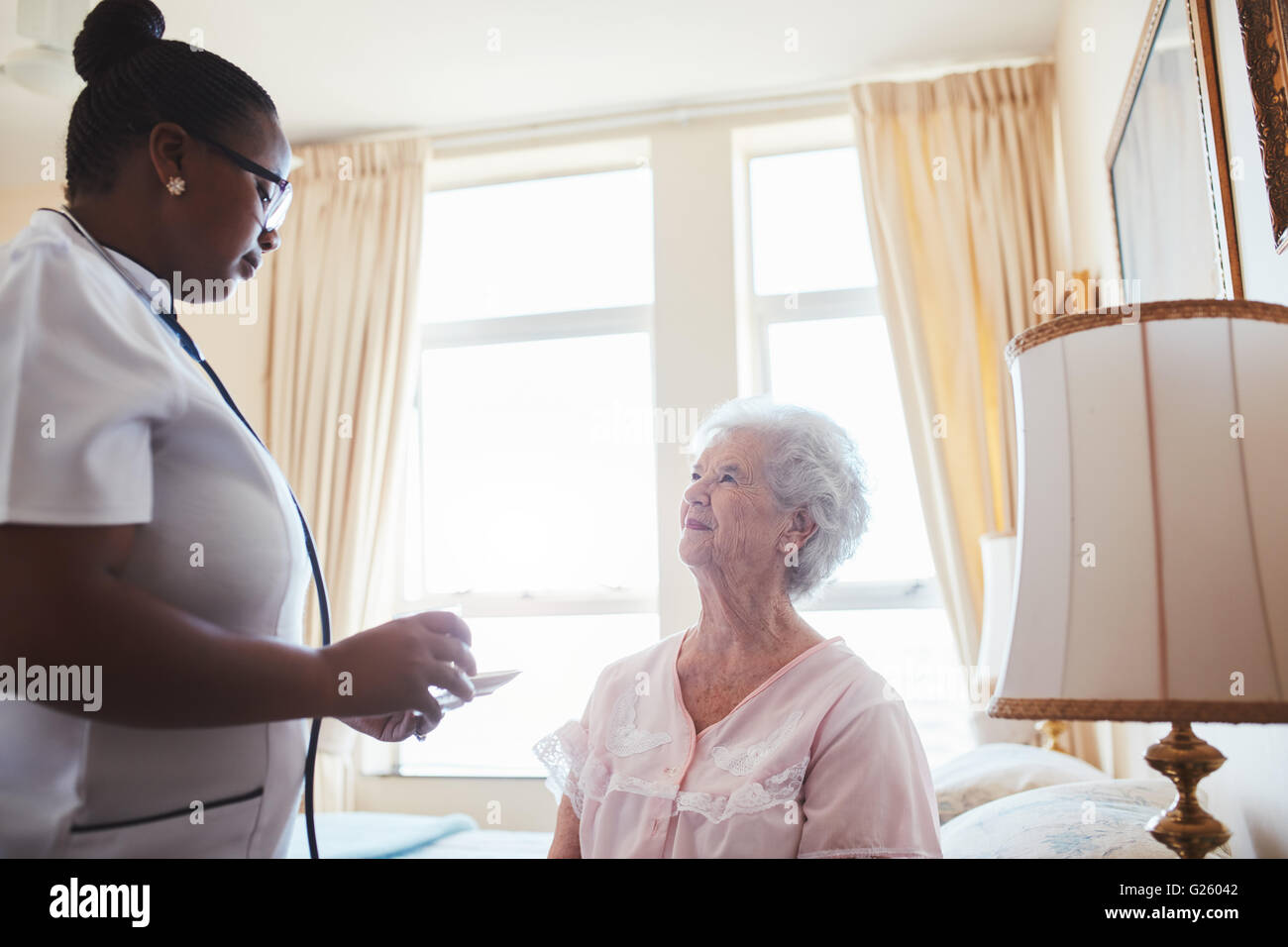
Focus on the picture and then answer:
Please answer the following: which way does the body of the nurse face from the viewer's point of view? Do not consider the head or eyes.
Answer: to the viewer's right

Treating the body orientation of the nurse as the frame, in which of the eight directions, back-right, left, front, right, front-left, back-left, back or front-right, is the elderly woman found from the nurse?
front-left

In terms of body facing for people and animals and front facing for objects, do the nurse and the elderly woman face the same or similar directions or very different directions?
very different directions

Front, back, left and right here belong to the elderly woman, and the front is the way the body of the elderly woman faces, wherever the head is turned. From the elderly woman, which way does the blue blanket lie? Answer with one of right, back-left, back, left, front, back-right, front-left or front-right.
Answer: right

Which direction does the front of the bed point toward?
to the viewer's left

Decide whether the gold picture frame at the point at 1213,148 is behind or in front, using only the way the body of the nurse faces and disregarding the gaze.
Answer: in front

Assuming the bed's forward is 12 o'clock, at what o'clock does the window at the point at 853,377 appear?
The window is roughly at 3 o'clock from the bed.

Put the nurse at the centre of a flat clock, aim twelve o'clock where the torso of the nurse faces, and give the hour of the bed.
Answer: The bed is roughly at 11 o'clock from the nurse.

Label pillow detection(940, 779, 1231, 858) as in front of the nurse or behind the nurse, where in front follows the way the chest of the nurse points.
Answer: in front

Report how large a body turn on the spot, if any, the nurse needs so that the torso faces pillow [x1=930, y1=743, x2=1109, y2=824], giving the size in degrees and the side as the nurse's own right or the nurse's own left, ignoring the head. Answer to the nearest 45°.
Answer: approximately 45° to the nurse's own left

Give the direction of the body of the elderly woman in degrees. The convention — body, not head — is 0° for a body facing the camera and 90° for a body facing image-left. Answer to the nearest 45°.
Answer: approximately 45°

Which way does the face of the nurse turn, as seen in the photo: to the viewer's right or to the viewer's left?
to the viewer's right

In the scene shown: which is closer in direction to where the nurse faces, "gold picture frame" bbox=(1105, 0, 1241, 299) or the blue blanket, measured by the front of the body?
the gold picture frame
